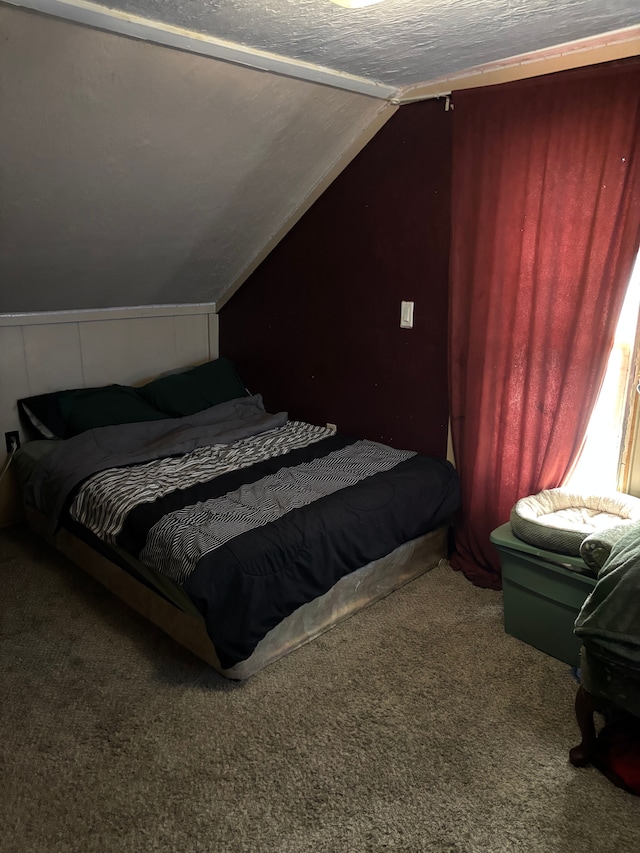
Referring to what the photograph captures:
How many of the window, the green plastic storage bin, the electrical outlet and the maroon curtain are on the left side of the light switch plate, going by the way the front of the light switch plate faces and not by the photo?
3

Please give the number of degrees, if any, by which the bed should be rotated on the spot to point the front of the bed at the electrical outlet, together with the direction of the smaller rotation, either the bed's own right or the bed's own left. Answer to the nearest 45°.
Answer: approximately 180°

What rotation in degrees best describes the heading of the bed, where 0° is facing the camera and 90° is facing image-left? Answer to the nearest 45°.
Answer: approximately 315°

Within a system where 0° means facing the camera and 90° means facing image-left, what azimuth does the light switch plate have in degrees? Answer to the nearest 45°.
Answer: approximately 45°

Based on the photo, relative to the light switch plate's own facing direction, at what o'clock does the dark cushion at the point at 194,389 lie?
The dark cushion is roughly at 2 o'clock from the light switch plate.

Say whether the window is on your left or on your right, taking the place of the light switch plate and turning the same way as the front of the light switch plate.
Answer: on your left

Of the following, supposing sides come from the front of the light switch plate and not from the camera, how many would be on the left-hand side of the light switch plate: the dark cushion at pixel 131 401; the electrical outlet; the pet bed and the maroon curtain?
2

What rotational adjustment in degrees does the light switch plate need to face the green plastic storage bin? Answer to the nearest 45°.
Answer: approximately 90° to its left
